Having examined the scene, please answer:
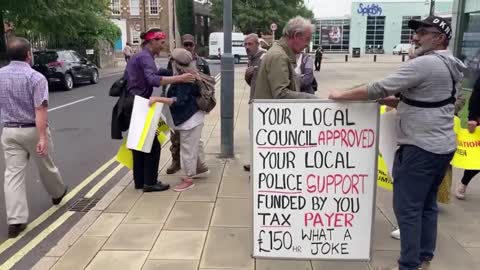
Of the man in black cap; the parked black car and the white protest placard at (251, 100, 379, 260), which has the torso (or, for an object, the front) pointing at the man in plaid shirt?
the man in black cap

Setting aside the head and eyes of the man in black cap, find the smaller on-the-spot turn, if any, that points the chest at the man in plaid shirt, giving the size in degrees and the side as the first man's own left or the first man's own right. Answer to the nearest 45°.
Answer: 0° — they already face them

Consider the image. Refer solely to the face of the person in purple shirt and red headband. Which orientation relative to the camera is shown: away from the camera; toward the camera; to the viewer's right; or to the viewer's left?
to the viewer's right

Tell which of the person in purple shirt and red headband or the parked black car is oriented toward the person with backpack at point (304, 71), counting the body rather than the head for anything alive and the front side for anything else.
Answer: the person in purple shirt and red headband

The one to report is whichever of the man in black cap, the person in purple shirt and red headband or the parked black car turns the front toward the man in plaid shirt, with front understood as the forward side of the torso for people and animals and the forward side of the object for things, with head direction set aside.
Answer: the man in black cap

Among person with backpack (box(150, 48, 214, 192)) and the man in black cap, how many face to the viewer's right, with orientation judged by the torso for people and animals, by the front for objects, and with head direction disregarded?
0

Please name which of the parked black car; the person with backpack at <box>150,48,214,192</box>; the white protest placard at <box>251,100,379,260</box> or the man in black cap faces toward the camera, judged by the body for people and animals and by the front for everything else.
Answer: the white protest placard

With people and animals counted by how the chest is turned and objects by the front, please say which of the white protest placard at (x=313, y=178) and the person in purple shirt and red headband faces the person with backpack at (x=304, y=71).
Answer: the person in purple shirt and red headband

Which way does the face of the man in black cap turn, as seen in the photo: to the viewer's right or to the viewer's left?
to the viewer's left

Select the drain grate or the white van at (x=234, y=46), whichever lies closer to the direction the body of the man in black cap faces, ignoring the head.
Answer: the drain grate

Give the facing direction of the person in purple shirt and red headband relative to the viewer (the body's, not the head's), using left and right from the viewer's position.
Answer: facing to the right of the viewer

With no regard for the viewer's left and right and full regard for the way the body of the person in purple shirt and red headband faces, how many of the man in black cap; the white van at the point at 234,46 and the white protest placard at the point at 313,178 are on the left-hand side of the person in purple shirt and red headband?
1

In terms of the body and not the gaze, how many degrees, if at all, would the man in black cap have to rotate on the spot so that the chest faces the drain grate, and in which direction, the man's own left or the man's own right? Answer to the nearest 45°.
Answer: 0° — they already face it

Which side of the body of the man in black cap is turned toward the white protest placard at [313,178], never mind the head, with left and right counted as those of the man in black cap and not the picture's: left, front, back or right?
front

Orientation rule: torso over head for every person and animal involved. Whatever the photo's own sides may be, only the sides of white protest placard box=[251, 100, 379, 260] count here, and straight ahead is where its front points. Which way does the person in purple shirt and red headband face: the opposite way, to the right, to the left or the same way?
to the left

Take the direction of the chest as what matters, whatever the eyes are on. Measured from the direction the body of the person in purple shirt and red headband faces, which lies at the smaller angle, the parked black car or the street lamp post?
the street lamp post
